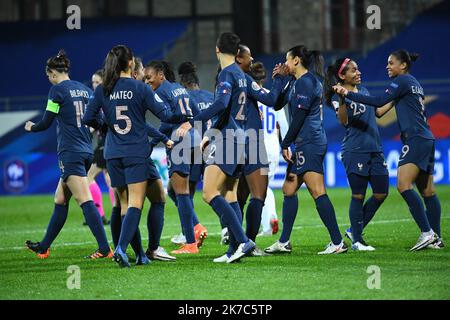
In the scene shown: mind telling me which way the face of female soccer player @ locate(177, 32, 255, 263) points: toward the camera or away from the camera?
away from the camera

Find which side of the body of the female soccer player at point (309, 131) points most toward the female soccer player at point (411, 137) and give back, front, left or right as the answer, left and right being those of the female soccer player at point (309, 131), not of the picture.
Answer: back

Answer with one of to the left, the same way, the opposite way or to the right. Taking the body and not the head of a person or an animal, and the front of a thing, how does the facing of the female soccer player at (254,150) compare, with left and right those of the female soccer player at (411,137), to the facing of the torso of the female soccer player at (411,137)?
the opposite way

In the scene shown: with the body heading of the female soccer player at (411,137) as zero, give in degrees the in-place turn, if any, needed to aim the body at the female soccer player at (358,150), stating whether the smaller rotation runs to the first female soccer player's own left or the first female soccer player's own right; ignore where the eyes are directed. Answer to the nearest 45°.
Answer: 0° — they already face them

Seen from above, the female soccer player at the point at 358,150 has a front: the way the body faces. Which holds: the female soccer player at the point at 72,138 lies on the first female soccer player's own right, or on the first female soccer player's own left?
on the first female soccer player's own right

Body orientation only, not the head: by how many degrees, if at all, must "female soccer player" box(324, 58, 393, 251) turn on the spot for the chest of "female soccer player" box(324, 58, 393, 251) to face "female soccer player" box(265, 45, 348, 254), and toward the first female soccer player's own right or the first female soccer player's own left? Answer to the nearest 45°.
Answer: approximately 90° to the first female soccer player's own right

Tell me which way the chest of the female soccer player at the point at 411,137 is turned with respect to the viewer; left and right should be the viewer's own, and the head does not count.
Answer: facing to the left of the viewer

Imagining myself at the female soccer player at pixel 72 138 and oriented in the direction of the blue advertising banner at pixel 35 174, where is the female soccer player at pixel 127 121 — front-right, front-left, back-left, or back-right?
back-right

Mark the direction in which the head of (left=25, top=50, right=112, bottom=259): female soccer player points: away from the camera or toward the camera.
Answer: away from the camera

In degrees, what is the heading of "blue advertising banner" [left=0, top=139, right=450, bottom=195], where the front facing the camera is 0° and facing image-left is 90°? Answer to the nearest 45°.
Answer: approximately 0°

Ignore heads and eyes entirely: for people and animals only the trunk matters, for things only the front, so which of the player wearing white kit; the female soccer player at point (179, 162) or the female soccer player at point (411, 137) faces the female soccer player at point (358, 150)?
the female soccer player at point (411, 137)

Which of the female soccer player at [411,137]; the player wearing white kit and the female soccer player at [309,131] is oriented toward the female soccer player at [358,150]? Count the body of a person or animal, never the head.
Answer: the female soccer player at [411,137]
